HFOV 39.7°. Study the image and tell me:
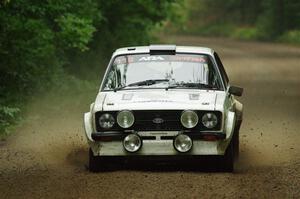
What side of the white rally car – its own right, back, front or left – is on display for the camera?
front
